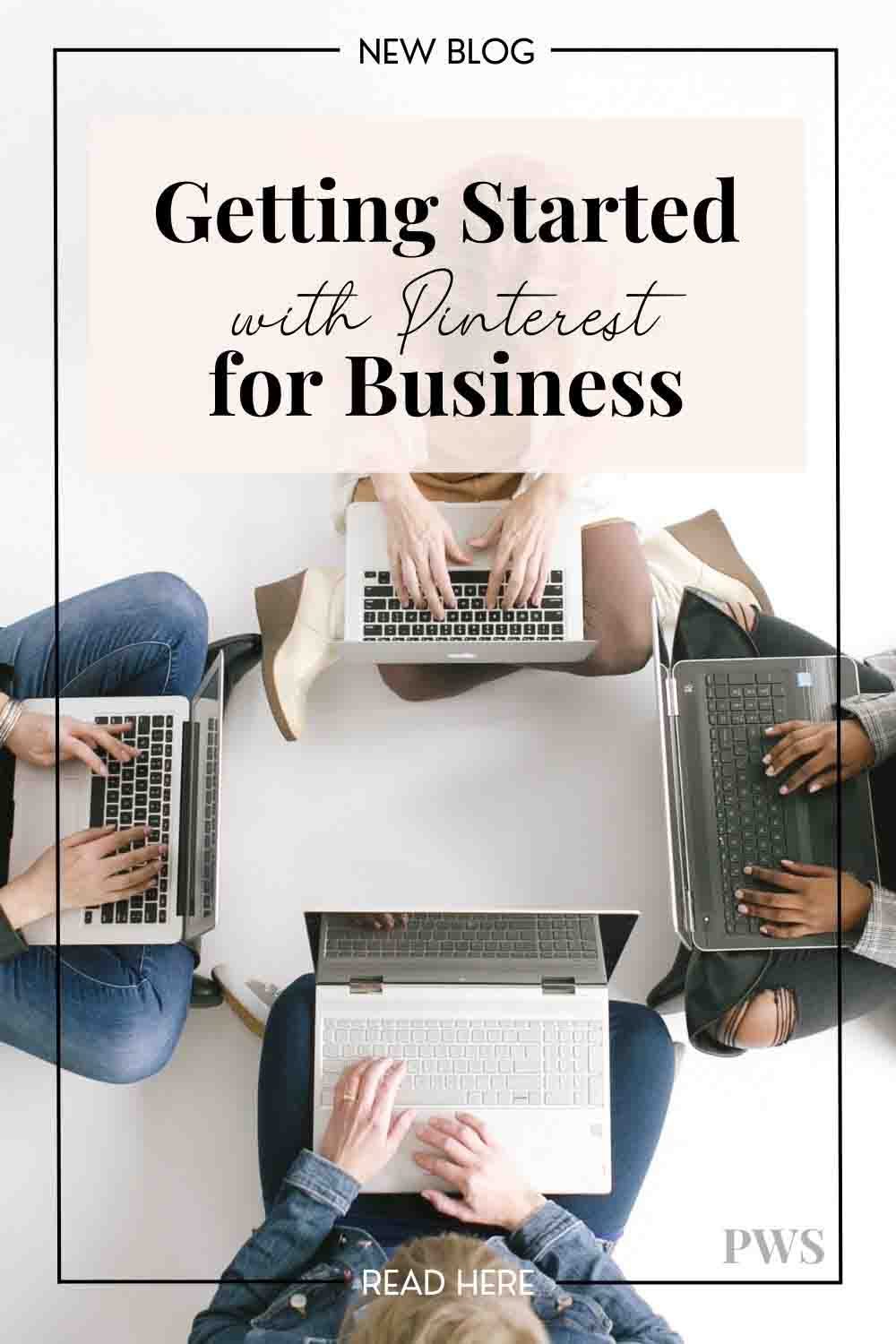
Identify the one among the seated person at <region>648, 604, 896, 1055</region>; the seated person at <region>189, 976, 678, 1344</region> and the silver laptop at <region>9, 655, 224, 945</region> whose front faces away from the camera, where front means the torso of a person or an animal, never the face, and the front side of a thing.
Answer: the seated person at <region>189, 976, 678, 1344</region>

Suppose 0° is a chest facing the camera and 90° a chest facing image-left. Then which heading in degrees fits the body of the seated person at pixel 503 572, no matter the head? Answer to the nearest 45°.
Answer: approximately 0°

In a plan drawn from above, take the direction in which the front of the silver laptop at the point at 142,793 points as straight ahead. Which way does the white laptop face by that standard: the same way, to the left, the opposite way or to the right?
to the left

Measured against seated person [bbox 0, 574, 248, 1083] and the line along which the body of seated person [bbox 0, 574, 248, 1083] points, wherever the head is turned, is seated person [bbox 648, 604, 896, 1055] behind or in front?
in front

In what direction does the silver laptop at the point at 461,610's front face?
away from the camera

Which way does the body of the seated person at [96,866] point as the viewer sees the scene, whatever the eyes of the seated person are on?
to the viewer's right

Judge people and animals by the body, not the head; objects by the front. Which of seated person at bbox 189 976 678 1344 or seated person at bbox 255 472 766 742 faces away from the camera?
seated person at bbox 189 976 678 1344

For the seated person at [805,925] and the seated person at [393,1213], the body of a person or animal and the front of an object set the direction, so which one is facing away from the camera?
the seated person at [393,1213]

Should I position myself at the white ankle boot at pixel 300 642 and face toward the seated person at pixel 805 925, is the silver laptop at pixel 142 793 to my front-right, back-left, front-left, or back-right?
back-right

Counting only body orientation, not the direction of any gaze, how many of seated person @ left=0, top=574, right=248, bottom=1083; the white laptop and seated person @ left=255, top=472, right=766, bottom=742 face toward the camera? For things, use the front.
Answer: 2

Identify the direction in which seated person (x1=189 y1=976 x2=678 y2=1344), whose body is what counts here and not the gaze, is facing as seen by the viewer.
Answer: away from the camera
